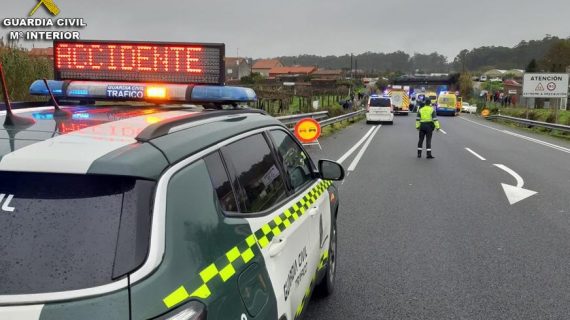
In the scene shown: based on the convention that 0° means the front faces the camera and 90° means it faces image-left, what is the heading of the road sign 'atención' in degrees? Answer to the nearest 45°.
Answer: approximately 0°

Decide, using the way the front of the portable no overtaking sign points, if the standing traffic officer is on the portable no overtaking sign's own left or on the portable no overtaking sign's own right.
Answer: on the portable no overtaking sign's own left

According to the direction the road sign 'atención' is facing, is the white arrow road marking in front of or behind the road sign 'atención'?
in front

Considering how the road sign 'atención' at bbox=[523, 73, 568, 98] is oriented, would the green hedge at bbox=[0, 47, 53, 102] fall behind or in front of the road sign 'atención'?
in front

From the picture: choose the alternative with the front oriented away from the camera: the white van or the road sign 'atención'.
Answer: the white van

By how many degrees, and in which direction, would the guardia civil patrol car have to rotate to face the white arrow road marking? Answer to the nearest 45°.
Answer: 0° — it already faces it

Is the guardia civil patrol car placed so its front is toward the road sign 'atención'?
yes

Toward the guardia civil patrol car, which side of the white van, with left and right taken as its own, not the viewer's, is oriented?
back

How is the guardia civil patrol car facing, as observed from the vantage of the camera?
facing away from the viewer and to the right of the viewer

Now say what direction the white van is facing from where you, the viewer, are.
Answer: facing away from the viewer

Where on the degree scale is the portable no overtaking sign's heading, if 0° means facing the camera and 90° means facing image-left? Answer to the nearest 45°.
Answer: approximately 0°

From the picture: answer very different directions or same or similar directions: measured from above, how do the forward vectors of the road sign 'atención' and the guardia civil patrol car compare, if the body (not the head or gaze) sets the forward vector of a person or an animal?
very different directions
